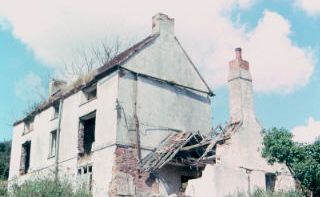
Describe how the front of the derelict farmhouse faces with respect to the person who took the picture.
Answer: facing the viewer and to the left of the viewer

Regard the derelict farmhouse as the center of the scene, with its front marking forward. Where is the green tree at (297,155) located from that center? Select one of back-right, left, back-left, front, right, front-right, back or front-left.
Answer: left

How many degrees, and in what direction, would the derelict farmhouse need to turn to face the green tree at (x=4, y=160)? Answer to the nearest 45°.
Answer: approximately 90° to its right
